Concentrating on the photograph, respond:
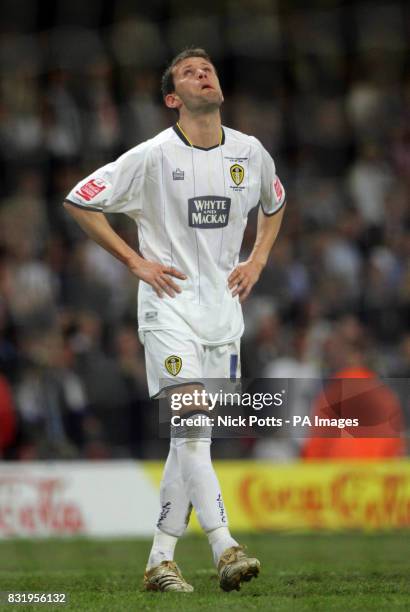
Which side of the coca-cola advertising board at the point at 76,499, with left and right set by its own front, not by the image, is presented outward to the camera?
front
